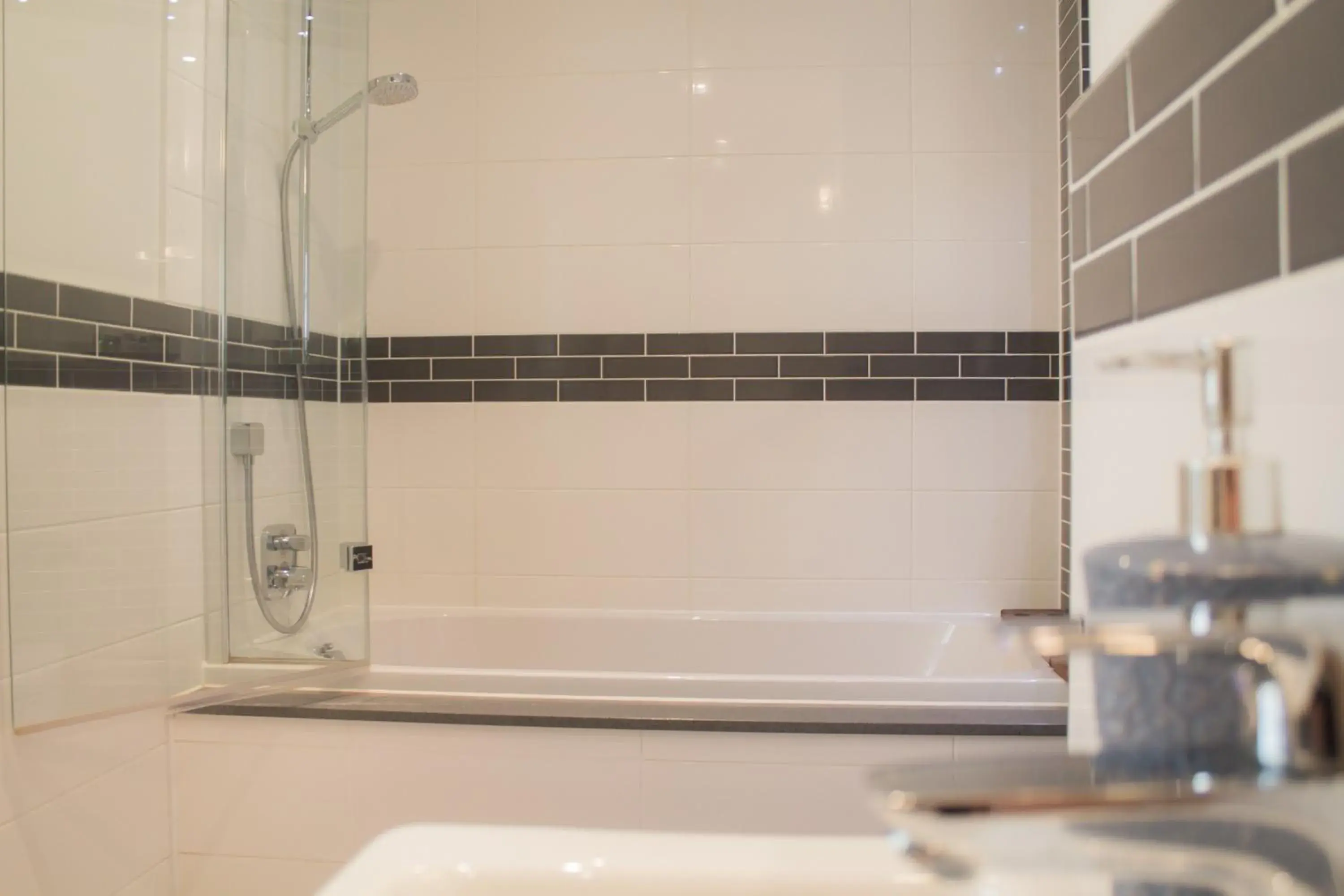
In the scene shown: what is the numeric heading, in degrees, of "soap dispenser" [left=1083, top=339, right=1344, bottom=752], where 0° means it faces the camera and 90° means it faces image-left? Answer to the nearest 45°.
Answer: approximately 90°

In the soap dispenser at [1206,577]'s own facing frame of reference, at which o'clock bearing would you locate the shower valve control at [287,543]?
The shower valve control is roughly at 1 o'clock from the soap dispenser.

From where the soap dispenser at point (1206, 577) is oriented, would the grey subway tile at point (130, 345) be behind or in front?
in front

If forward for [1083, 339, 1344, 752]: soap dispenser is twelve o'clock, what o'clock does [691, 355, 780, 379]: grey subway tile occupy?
The grey subway tile is roughly at 2 o'clock from the soap dispenser.

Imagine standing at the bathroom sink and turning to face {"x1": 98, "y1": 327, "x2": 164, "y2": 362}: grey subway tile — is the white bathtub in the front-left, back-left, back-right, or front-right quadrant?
front-right

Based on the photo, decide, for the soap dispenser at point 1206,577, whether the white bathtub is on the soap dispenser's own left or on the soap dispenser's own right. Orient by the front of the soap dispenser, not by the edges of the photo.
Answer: on the soap dispenser's own right

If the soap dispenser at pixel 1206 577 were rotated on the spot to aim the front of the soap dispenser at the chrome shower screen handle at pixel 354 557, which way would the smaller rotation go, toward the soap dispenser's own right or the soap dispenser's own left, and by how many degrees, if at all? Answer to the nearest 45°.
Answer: approximately 45° to the soap dispenser's own right

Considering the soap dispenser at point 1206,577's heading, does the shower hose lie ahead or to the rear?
ahead
